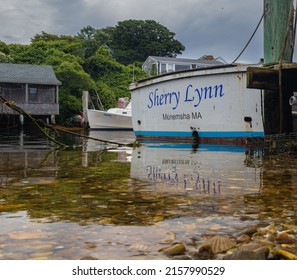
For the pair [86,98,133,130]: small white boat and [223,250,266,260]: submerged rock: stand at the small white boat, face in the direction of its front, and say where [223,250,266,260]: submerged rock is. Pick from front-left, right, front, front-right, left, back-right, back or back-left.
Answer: left

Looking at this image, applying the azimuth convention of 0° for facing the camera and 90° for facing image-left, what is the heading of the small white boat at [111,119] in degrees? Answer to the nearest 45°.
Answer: approximately 90°

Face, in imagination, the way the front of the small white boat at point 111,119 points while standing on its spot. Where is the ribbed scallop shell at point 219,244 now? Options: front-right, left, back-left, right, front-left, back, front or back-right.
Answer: left

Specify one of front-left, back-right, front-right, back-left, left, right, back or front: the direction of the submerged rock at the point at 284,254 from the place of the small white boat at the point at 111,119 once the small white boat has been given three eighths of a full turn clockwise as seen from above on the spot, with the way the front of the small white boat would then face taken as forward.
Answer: back-right

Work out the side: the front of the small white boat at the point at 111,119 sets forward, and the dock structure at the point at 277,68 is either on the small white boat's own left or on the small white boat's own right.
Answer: on the small white boat's own left

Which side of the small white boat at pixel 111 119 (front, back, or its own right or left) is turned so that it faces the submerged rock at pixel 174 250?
left

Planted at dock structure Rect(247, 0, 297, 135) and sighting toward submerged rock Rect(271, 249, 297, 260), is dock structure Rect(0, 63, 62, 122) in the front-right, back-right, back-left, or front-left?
back-right

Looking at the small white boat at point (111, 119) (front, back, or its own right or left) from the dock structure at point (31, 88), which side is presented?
front

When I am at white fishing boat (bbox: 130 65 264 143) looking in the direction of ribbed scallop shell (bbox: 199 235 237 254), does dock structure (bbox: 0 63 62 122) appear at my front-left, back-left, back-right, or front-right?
back-right

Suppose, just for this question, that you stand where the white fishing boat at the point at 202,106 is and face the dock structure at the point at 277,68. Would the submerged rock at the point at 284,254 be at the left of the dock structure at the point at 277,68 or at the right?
right
